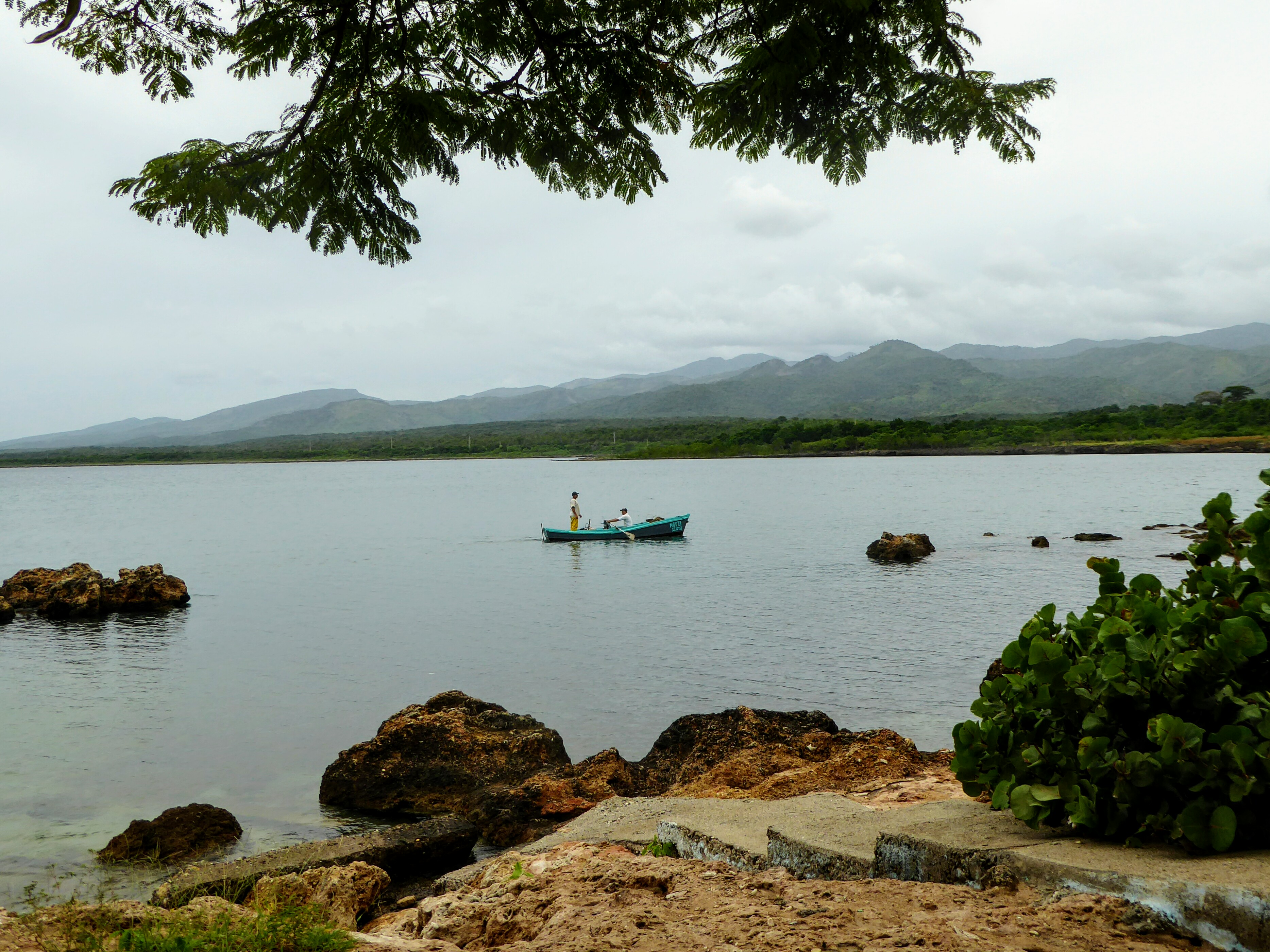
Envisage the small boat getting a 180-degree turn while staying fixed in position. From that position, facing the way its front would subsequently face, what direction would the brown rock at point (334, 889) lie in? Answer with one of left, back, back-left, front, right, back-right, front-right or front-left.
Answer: left

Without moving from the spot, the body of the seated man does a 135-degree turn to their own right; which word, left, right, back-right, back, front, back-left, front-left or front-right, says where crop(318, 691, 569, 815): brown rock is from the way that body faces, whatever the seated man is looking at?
back-right

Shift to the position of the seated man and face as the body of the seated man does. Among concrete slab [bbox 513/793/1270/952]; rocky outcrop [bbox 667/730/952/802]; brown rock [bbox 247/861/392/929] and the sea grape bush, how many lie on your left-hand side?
4

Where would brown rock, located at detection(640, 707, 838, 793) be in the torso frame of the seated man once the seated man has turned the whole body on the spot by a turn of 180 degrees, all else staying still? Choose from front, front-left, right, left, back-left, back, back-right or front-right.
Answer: right

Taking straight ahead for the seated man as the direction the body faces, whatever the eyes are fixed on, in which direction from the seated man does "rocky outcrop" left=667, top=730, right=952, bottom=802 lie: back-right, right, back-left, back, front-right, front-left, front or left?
left

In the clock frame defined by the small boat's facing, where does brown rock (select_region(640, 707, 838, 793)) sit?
The brown rock is roughly at 3 o'clock from the small boat.

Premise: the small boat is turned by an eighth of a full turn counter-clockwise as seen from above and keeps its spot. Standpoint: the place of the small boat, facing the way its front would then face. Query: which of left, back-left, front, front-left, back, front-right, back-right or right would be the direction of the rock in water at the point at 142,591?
back

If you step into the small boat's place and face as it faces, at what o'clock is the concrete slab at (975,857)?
The concrete slab is roughly at 3 o'clock from the small boat.

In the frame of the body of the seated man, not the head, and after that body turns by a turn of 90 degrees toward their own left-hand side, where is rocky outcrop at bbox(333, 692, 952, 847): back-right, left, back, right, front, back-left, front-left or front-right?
front

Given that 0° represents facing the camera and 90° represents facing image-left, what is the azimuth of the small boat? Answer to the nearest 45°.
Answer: approximately 270°

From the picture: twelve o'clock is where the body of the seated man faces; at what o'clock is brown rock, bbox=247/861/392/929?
The brown rock is roughly at 9 o'clock from the seated man.

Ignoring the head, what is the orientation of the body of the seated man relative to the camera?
to the viewer's left

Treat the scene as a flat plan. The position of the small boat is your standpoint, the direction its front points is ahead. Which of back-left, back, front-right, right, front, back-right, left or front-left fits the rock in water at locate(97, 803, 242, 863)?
right

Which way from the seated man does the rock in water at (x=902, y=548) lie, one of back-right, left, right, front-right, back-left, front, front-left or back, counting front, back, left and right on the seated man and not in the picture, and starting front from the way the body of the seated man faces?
back-left

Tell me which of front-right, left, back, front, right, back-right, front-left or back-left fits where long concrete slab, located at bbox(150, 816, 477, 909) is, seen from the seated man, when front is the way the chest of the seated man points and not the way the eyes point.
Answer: left
